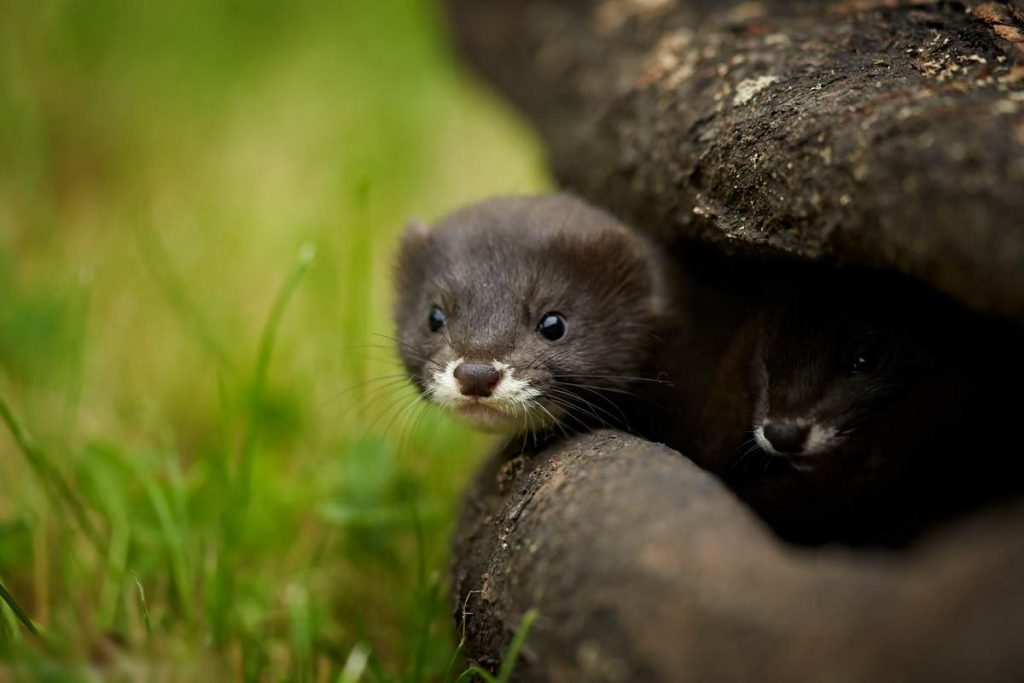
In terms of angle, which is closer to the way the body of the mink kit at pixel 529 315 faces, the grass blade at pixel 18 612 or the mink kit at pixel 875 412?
the grass blade

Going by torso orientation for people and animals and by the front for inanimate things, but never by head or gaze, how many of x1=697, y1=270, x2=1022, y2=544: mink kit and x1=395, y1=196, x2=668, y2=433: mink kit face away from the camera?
0

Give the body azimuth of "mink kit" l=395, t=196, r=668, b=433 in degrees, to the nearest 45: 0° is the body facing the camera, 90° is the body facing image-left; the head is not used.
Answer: approximately 45°

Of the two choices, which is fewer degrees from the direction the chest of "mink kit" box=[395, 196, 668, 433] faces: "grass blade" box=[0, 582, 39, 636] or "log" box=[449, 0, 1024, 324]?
the grass blade

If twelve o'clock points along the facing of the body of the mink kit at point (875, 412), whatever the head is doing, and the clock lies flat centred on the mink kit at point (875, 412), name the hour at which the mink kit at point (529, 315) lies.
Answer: the mink kit at point (529, 315) is roughly at 2 o'clock from the mink kit at point (875, 412).

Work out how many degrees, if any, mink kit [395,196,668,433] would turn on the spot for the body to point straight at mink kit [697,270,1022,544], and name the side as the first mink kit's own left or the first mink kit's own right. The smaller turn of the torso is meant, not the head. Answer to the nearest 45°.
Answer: approximately 90° to the first mink kit's own left

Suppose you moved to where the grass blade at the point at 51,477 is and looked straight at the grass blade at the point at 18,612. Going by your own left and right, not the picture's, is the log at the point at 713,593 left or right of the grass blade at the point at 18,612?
left
